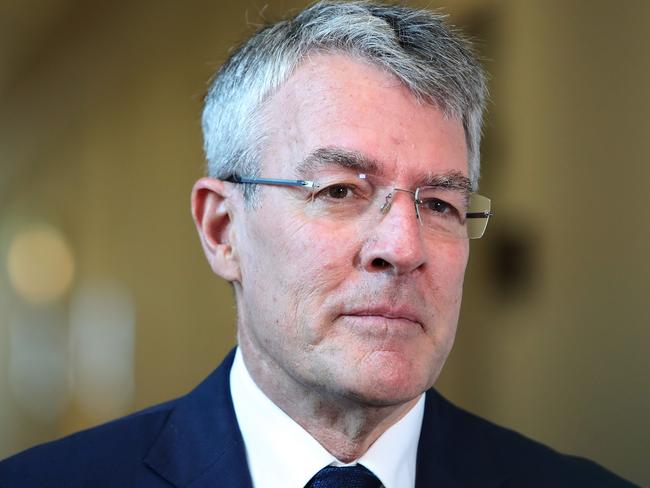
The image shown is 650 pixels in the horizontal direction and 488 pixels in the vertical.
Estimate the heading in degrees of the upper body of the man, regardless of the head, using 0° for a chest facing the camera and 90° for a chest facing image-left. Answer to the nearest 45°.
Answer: approximately 315°

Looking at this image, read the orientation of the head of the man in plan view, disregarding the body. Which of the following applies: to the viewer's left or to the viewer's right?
to the viewer's right
